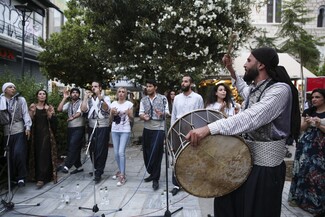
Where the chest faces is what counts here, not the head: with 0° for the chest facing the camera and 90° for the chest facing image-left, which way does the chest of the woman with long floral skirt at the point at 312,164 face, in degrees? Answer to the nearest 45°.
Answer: approximately 45°

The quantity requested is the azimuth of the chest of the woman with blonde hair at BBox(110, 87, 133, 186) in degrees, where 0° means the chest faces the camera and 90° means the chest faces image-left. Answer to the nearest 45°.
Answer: approximately 0°

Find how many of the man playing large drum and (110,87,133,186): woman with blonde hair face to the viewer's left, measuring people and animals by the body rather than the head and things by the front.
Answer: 1

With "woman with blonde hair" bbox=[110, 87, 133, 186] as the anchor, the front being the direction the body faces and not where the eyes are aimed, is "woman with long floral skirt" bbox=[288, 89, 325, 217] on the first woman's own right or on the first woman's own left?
on the first woman's own left

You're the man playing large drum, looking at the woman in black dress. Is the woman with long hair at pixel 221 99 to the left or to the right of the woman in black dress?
right

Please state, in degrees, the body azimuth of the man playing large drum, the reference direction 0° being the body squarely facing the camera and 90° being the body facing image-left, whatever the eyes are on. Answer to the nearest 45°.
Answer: approximately 90°

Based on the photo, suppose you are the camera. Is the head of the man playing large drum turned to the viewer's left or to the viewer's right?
to the viewer's left
